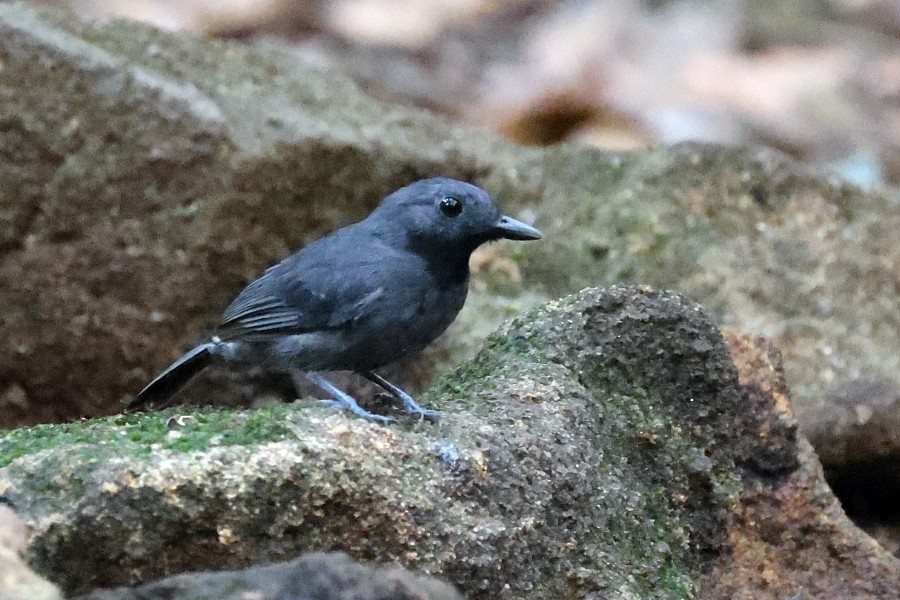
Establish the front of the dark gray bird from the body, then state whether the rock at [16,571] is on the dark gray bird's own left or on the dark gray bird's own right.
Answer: on the dark gray bird's own right

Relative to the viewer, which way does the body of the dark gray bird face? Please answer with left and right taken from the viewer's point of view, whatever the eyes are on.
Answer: facing to the right of the viewer

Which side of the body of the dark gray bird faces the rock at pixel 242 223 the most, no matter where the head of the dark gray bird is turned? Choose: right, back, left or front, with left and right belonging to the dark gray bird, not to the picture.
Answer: left

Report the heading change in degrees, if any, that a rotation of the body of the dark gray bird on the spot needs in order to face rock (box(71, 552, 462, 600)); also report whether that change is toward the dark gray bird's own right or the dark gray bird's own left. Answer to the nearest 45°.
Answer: approximately 90° to the dark gray bird's own right

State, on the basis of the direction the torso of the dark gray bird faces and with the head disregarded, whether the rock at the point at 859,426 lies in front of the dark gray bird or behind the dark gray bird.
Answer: in front

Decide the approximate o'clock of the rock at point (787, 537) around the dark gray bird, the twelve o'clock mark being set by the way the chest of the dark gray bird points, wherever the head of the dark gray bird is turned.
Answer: The rock is roughly at 1 o'clock from the dark gray bird.
